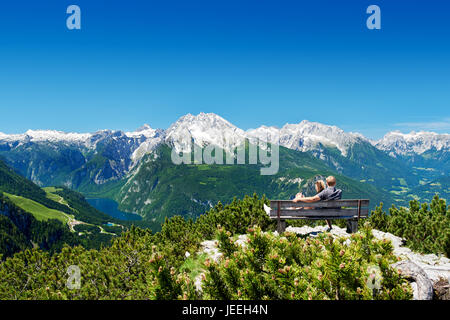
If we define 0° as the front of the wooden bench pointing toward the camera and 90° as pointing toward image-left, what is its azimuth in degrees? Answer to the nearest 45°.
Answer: approximately 180°
